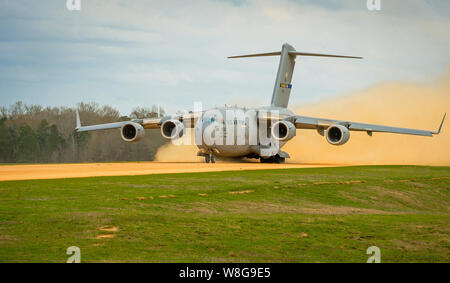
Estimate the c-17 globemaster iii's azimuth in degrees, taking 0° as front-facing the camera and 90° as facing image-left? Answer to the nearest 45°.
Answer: approximately 0°
